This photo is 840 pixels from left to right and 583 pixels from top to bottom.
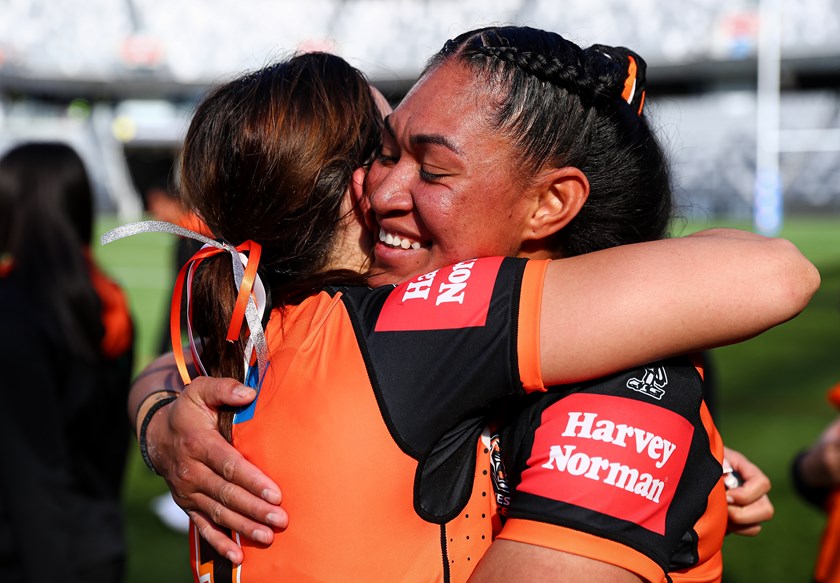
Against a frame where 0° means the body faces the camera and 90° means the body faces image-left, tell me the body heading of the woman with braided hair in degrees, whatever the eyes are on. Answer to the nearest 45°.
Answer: approximately 45°

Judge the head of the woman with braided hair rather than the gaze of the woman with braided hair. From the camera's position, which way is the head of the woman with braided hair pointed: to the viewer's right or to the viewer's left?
to the viewer's left

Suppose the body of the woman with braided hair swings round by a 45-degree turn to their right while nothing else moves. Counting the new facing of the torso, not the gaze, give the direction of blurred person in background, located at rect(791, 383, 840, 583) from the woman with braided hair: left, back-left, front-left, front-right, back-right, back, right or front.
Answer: back-right

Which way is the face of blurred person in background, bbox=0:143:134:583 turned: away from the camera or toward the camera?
away from the camera

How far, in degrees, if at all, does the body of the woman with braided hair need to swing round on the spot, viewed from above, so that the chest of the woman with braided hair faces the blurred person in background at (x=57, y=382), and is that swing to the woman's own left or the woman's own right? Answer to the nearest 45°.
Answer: approximately 90° to the woman's own right
